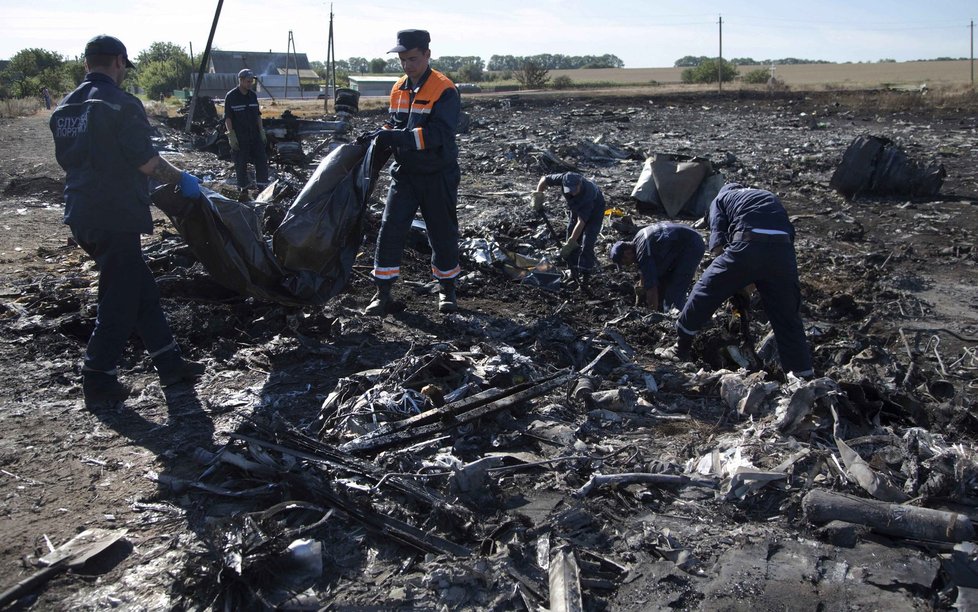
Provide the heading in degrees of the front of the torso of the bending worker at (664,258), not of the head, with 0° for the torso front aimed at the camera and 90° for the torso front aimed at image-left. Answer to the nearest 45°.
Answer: approximately 90°

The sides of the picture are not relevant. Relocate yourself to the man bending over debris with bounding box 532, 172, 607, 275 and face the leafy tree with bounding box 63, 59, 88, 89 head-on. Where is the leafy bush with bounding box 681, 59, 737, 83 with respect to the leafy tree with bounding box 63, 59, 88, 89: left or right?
right

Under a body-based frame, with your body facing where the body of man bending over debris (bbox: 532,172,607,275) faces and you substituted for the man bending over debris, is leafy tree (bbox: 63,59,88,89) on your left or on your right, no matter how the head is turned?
on your right

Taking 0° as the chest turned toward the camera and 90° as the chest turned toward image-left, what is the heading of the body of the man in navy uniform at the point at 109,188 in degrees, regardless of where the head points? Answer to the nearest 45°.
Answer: approximately 225°

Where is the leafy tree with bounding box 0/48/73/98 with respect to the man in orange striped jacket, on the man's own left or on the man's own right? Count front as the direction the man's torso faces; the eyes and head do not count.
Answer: on the man's own right

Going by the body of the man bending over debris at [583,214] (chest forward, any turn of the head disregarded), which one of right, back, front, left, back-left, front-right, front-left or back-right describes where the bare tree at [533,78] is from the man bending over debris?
back-right

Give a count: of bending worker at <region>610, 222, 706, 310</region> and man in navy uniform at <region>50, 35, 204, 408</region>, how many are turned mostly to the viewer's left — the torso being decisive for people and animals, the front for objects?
1
